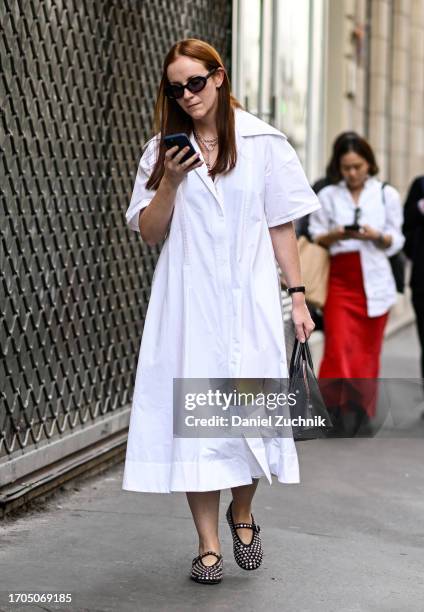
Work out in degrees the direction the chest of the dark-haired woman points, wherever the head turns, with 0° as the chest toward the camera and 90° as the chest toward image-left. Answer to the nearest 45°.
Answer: approximately 0°

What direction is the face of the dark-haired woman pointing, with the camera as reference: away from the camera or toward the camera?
toward the camera

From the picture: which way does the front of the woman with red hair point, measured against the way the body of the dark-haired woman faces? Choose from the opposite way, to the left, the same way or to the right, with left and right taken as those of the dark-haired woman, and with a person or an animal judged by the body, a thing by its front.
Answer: the same way

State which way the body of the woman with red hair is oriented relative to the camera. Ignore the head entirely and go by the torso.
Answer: toward the camera

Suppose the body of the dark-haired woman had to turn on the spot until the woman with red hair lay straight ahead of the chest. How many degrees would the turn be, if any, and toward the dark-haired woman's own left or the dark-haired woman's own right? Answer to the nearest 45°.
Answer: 0° — they already face them

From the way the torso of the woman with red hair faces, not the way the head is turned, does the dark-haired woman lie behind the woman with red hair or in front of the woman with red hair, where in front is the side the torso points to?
behind

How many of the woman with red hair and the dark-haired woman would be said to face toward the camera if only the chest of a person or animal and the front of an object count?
2
